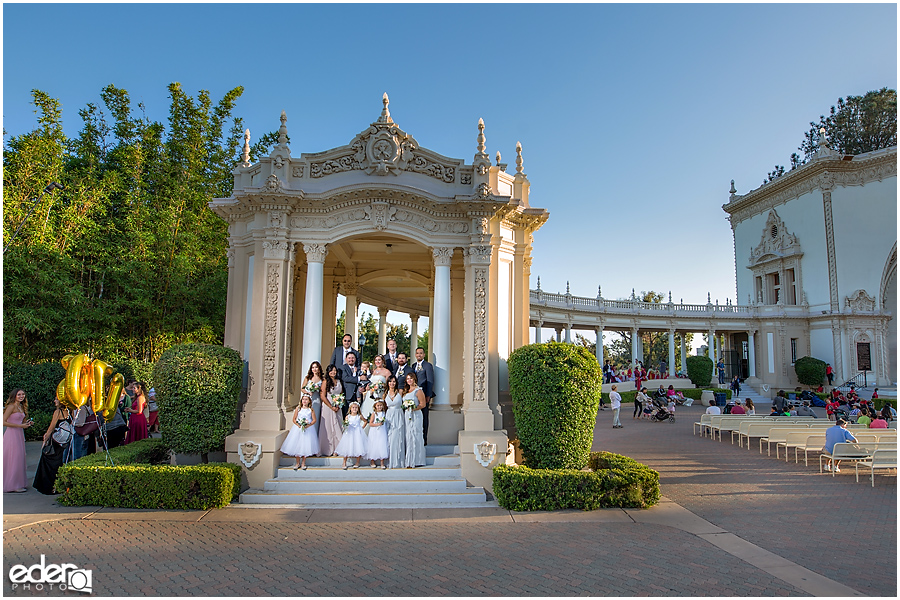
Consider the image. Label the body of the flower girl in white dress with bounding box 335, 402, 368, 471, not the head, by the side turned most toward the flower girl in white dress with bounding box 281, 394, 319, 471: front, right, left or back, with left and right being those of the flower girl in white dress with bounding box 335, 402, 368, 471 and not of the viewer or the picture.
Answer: right

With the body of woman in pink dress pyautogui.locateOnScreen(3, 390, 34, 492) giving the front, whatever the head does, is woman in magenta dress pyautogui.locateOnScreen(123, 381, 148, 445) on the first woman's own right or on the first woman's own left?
on the first woman's own left

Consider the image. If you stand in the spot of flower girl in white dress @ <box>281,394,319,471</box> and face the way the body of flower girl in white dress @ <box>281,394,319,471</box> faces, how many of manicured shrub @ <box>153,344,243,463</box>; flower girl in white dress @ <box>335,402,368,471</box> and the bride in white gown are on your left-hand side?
2

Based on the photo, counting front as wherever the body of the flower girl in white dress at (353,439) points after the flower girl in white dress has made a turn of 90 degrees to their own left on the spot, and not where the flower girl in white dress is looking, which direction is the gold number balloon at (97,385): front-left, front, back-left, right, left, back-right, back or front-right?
back

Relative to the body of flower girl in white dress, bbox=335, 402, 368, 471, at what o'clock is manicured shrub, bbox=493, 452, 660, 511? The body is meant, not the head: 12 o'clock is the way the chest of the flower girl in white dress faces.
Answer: The manicured shrub is roughly at 10 o'clock from the flower girl in white dress.

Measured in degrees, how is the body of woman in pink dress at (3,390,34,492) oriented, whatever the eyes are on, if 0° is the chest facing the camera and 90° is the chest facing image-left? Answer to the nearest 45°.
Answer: approximately 315°

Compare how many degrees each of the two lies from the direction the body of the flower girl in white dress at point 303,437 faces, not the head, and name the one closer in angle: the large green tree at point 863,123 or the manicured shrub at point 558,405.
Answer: the manicured shrub

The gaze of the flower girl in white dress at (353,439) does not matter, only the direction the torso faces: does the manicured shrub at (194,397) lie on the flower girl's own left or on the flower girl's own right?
on the flower girl's own right
